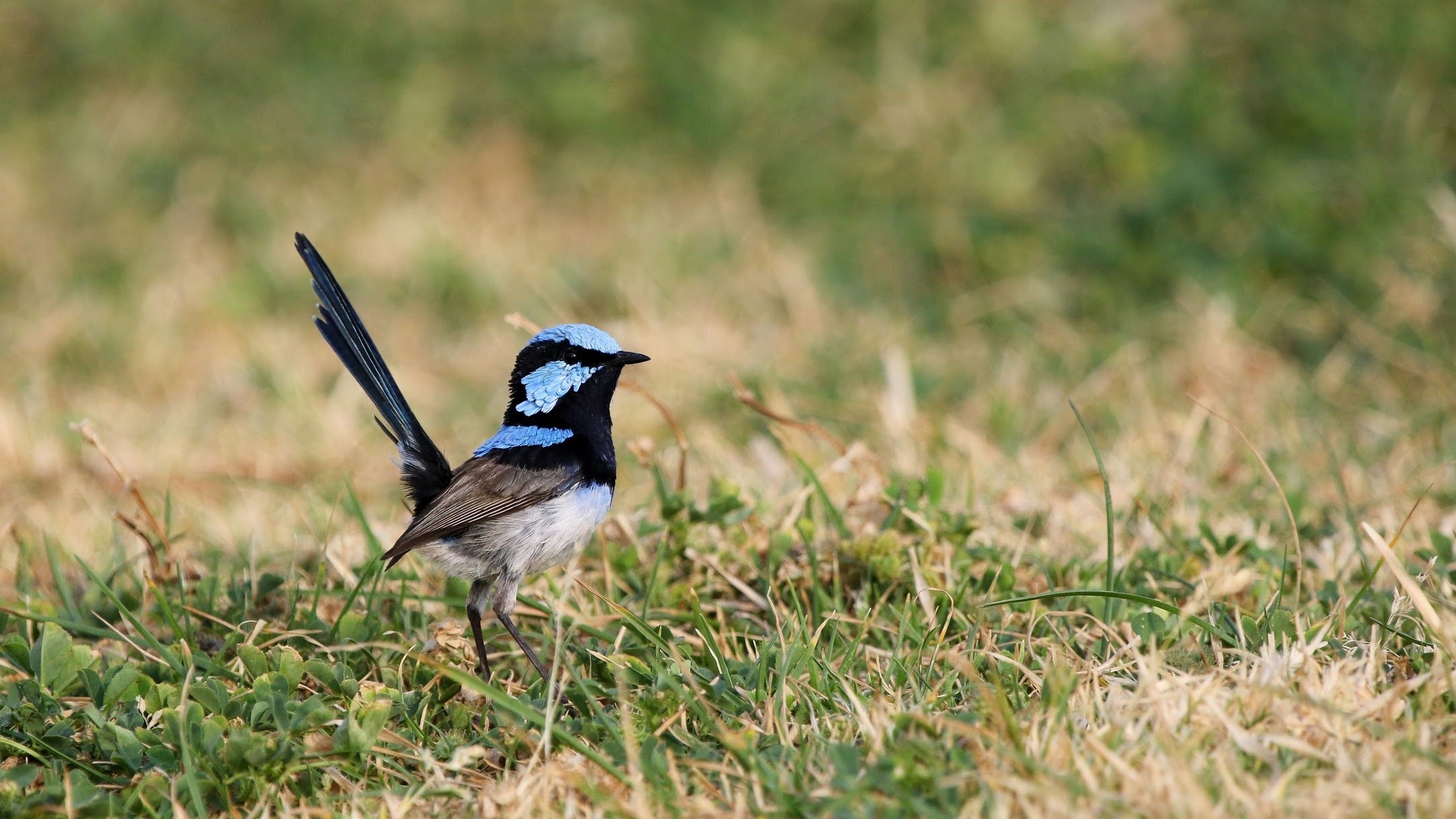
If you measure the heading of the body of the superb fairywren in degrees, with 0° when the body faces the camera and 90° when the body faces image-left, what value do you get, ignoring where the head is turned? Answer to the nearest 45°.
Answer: approximately 270°

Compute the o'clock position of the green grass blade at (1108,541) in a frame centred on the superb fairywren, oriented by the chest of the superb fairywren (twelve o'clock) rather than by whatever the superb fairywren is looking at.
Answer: The green grass blade is roughly at 1 o'clock from the superb fairywren.
